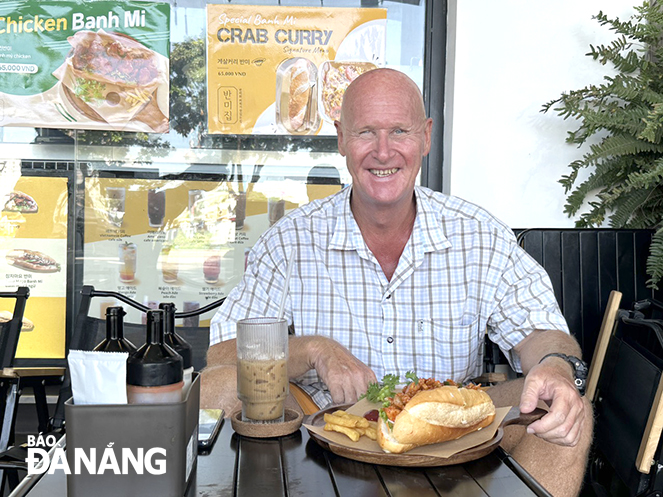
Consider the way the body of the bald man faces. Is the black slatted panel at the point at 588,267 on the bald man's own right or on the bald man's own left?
on the bald man's own left

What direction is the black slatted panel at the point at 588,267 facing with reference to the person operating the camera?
facing the viewer

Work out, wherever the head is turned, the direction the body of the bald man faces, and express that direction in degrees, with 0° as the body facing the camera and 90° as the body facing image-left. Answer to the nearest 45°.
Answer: approximately 0°

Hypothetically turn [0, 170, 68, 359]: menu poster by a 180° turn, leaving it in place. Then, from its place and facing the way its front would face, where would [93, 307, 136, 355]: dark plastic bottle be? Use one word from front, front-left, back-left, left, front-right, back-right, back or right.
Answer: back

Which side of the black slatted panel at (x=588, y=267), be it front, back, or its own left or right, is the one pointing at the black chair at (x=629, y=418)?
front

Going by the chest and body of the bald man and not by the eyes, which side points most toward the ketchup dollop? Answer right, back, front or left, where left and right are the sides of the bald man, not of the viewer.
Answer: front

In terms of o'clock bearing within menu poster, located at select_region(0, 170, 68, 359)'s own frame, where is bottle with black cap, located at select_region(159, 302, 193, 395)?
The bottle with black cap is roughly at 12 o'clock from the menu poster.

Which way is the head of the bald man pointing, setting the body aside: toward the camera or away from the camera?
toward the camera

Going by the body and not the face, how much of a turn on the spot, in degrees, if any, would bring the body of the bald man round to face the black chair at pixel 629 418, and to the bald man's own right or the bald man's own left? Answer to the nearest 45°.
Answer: approximately 90° to the bald man's own left

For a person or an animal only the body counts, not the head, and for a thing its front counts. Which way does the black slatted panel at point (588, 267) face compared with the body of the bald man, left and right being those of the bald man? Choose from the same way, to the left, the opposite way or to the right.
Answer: the same way

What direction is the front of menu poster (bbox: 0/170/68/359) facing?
toward the camera
